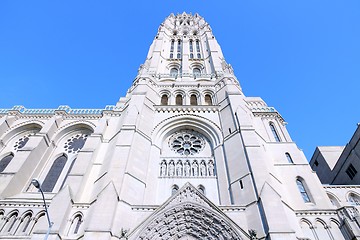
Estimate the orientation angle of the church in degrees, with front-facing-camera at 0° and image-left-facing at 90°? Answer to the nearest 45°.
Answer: approximately 0°
